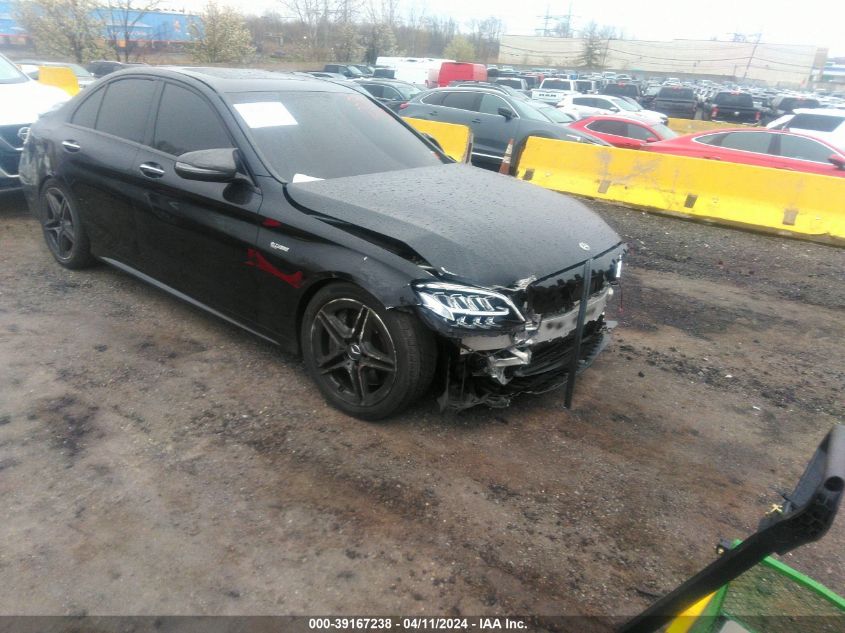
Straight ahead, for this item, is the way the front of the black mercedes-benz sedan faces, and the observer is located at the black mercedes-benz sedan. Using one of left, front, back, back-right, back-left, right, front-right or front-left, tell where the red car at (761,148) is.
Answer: left

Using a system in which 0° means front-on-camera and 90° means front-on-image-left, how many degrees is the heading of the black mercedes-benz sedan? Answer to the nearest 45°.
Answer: approximately 315°

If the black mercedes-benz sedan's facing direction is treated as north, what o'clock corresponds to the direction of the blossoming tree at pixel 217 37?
The blossoming tree is roughly at 7 o'clock from the black mercedes-benz sedan.

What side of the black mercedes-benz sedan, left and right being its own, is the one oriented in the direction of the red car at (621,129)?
left

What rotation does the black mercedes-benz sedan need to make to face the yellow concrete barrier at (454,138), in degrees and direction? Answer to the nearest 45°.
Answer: approximately 135° to its left

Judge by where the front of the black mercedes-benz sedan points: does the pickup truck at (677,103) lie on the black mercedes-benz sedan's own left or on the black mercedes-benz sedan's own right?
on the black mercedes-benz sedan's own left

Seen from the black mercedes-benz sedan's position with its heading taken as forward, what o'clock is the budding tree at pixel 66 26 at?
The budding tree is roughly at 7 o'clock from the black mercedes-benz sedan.

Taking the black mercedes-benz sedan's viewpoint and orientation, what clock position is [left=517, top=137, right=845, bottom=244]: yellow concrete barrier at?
The yellow concrete barrier is roughly at 9 o'clock from the black mercedes-benz sedan.

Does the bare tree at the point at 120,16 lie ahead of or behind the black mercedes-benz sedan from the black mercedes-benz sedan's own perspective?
behind

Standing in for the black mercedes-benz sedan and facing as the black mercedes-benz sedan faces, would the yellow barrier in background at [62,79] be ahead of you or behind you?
behind
